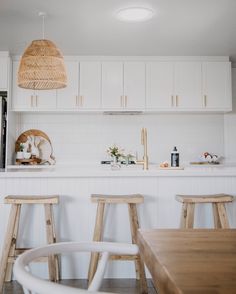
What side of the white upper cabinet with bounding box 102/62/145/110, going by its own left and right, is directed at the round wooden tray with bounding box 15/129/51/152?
right

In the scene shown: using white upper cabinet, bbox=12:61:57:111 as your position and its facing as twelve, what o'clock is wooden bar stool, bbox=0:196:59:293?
The wooden bar stool is roughly at 12 o'clock from the white upper cabinet.

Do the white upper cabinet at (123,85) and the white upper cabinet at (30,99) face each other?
no

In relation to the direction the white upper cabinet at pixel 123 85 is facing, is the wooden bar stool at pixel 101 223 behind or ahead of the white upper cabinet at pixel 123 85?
ahead

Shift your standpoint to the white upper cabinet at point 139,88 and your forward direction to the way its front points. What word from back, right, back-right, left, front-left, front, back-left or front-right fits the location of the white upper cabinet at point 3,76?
right

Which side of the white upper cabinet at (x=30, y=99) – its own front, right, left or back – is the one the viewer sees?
front

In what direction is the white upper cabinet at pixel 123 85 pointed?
toward the camera

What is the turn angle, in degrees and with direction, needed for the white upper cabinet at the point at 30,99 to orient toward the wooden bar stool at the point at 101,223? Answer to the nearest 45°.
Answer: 0° — it already faces it

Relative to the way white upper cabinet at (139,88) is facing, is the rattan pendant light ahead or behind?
ahead

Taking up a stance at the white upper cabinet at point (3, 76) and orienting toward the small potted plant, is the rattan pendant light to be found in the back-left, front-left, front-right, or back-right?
front-right

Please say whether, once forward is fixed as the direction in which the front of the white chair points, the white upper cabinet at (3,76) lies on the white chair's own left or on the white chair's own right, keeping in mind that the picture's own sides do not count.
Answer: on the white chair's own left

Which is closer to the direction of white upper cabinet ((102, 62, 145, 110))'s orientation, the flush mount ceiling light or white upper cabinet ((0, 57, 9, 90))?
the flush mount ceiling light

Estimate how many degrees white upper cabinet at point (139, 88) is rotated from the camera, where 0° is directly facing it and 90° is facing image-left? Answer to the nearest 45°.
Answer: approximately 0°

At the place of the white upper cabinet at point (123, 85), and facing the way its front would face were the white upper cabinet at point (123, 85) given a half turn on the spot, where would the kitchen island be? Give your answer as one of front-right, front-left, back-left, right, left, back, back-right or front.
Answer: back

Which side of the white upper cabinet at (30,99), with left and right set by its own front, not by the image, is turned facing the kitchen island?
front

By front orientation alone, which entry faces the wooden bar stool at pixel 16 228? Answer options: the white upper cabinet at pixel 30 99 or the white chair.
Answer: the white upper cabinet
